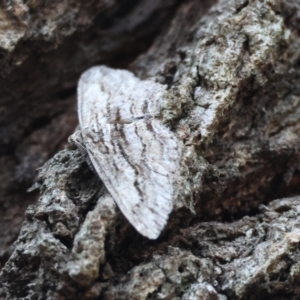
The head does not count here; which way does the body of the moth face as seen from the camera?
to the viewer's left
